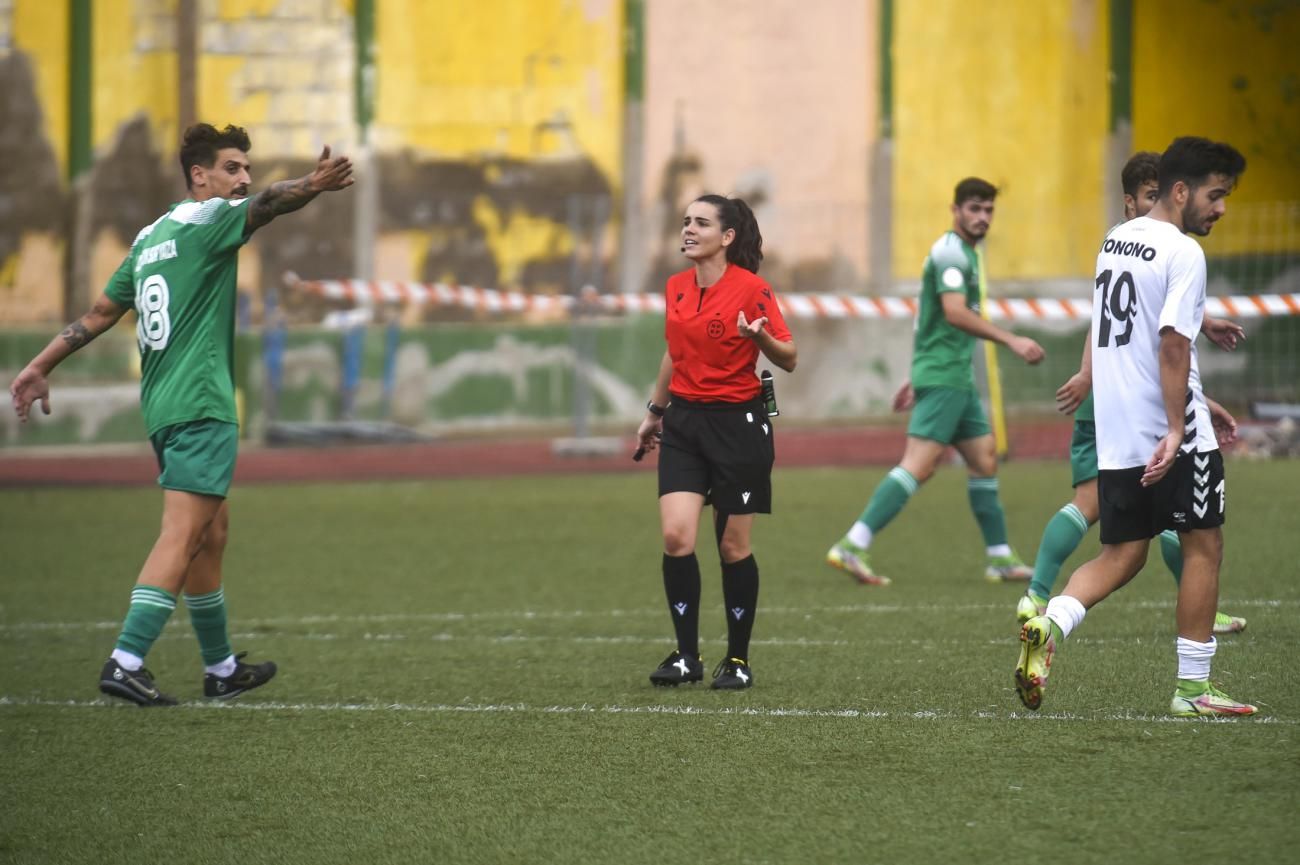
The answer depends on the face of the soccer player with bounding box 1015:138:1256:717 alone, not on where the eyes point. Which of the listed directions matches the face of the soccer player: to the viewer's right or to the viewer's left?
to the viewer's right

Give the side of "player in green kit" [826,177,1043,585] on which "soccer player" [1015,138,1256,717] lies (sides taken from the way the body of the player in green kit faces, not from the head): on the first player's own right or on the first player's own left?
on the first player's own right

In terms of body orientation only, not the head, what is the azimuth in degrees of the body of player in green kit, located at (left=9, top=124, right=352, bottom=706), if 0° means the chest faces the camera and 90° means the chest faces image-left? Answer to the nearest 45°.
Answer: approximately 225°

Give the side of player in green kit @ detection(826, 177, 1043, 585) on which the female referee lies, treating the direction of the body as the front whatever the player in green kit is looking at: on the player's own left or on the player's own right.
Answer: on the player's own right

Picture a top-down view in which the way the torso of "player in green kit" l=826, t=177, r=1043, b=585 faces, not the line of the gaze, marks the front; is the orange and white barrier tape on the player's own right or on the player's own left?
on the player's own left

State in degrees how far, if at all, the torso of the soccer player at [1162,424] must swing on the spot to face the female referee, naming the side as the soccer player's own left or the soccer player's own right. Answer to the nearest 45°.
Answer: approximately 90° to the soccer player's own left

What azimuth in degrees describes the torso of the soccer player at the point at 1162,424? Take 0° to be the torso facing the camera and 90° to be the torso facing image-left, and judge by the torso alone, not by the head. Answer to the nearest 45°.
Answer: approximately 225°

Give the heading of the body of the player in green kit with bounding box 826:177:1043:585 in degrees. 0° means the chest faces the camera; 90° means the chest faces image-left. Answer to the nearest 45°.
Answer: approximately 270°

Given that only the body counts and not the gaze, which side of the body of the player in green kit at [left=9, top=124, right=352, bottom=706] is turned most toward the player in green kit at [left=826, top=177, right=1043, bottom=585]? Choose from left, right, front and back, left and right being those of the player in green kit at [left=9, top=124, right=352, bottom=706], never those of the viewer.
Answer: front

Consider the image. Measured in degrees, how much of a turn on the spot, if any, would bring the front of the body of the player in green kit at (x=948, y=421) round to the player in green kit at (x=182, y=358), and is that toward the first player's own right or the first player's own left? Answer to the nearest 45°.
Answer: approximately 135° to the first player's own right

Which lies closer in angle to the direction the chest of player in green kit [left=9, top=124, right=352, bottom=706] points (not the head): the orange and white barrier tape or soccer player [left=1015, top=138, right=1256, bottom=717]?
the orange and white barrier tape
